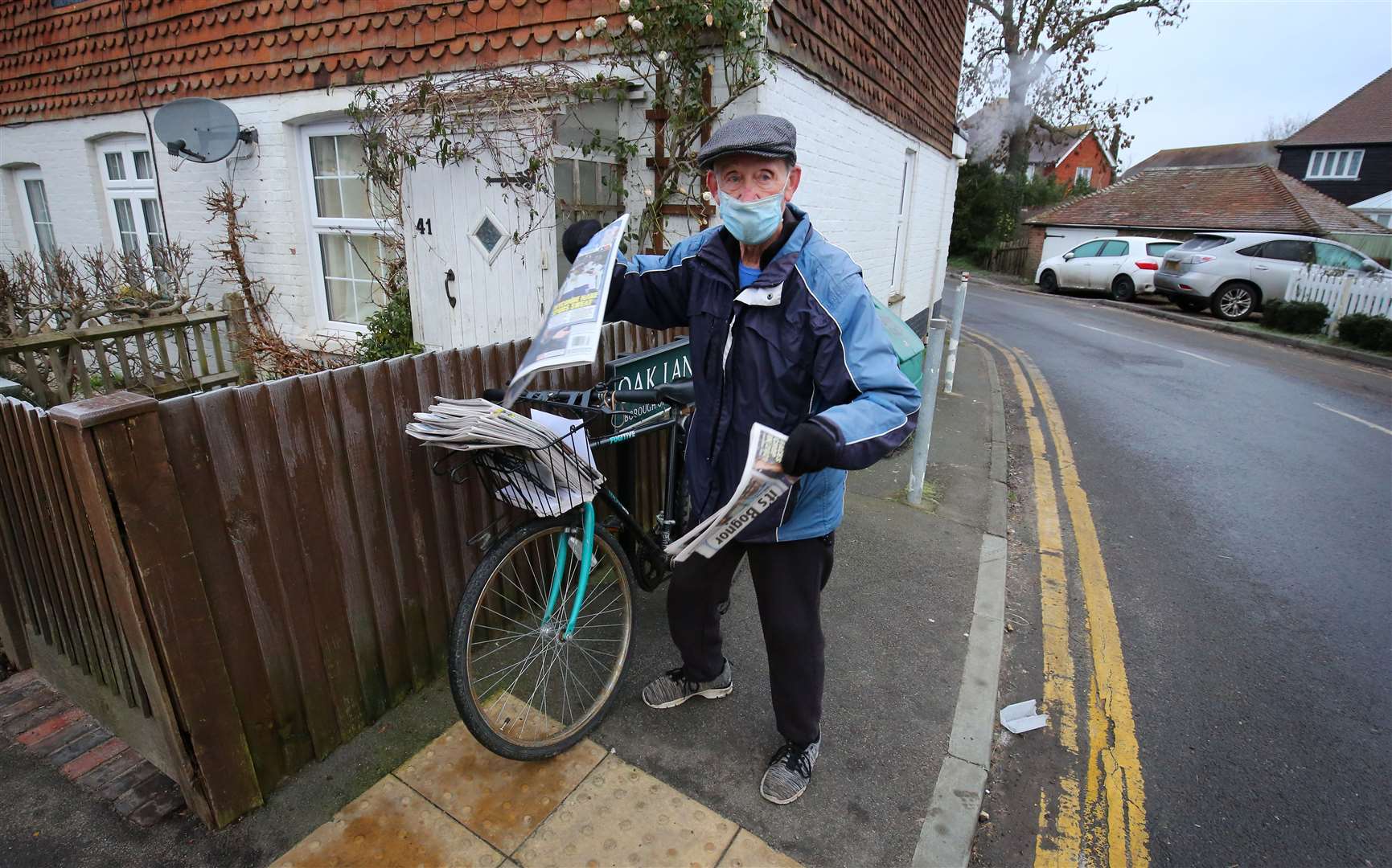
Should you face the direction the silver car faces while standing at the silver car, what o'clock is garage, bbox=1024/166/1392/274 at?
The garage is roughly at 10 o'clock from the silver car.

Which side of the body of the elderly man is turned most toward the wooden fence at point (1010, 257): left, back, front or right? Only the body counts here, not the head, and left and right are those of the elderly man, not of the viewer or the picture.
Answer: back

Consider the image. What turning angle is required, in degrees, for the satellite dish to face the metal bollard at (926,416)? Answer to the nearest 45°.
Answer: approximately 90° to its left

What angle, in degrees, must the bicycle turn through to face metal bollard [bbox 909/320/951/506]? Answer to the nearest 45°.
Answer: approximately 180°

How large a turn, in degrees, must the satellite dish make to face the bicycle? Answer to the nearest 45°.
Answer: approximately 45° to its left

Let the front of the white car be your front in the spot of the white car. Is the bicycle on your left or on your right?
on your left

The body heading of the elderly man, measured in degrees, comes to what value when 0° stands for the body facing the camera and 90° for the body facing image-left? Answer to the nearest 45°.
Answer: approximately 45°

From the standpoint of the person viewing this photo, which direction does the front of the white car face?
facing away from the viewer and to the left of the viewer
